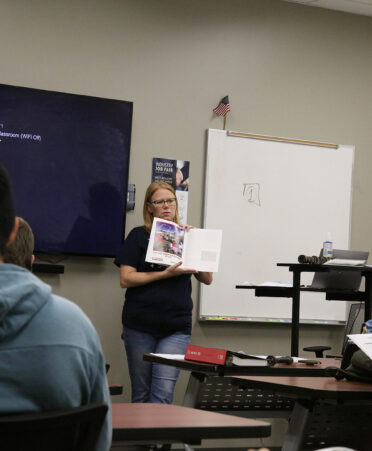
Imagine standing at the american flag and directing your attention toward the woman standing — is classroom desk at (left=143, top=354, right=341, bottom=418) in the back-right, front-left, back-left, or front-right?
front-left

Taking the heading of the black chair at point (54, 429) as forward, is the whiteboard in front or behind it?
in front

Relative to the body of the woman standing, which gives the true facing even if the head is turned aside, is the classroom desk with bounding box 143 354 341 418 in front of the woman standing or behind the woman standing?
in front

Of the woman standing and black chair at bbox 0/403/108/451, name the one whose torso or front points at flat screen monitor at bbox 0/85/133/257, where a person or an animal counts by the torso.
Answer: the black chair

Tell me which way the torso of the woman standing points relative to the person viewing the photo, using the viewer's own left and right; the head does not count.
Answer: facing the viewer and to the right of the viewer

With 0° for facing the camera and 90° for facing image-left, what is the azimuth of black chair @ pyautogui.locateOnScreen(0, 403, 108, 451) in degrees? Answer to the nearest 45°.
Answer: approximately 180°

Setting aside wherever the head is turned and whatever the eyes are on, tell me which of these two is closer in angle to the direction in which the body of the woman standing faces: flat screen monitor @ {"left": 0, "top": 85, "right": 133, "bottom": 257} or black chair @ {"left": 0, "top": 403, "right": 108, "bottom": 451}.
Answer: the black chair
